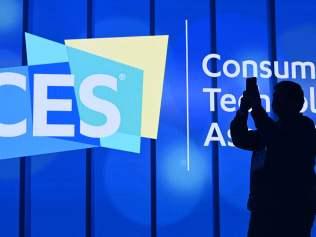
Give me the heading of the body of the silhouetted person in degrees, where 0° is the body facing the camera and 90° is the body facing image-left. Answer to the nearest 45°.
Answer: approximately 135°
